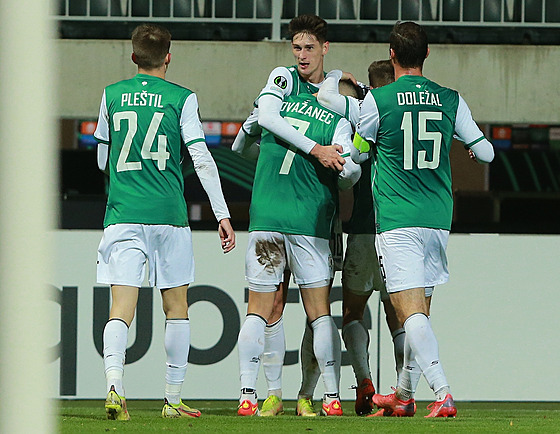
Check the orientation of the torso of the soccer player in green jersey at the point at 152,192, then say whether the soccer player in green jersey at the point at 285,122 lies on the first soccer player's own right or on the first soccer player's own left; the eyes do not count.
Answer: on the first soccer player's own right

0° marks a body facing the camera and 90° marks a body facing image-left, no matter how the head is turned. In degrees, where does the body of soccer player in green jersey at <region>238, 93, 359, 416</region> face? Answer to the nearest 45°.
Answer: approximately 180°

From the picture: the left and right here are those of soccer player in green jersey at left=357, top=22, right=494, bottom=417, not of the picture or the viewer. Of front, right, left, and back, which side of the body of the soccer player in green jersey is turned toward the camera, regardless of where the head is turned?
back

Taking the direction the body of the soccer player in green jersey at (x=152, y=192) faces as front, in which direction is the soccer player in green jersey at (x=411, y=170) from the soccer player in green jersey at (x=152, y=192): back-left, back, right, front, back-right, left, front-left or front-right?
right

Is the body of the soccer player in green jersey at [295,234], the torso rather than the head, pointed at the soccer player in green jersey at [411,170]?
no

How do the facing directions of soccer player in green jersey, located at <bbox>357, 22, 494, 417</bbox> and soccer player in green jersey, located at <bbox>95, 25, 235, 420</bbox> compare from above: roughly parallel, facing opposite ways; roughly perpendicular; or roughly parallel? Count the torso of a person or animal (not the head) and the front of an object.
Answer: roughly parallel

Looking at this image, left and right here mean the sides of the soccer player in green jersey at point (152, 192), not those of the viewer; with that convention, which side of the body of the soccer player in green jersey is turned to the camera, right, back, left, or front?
back

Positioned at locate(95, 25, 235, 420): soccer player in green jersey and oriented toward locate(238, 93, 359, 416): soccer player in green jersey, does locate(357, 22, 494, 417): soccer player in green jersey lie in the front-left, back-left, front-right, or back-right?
front-right

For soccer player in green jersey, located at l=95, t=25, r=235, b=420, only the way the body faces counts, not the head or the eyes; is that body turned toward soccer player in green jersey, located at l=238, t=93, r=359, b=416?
no

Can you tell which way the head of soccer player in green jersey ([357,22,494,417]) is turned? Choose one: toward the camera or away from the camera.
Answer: away from the camera

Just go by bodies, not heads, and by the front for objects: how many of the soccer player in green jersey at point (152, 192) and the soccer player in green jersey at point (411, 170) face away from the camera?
2

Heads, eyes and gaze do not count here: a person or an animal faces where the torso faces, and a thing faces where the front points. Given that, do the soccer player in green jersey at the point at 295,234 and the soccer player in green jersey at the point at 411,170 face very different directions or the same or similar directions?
same or similar directions

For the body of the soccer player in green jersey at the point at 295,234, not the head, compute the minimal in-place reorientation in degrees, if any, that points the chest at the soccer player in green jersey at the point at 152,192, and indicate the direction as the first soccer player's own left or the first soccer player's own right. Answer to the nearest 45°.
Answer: approximately 135° to the first soccer player's own left
